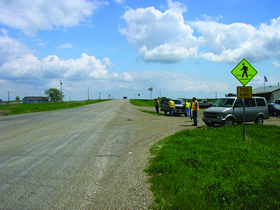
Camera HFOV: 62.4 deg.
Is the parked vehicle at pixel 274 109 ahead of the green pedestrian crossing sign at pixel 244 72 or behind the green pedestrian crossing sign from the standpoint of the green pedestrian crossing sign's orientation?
behind

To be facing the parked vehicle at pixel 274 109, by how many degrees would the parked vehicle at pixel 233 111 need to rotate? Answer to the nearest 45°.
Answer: approximately 135° to its right

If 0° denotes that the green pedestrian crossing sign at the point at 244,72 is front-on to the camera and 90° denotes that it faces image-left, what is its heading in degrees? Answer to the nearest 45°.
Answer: approximately 0°

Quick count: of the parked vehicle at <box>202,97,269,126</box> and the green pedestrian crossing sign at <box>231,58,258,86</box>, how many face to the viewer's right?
0

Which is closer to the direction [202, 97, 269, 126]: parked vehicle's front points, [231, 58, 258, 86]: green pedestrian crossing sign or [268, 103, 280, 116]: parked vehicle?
the green pedestrian crossing sign

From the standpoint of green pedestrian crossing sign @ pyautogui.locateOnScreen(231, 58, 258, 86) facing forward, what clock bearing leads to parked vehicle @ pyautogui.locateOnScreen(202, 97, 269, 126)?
The parked vehicle is roughly at 6 o'clock from the green pedestrian crossing sign.

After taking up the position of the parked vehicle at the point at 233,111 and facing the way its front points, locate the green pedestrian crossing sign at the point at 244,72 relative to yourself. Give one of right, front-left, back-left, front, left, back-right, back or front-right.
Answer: front-left
